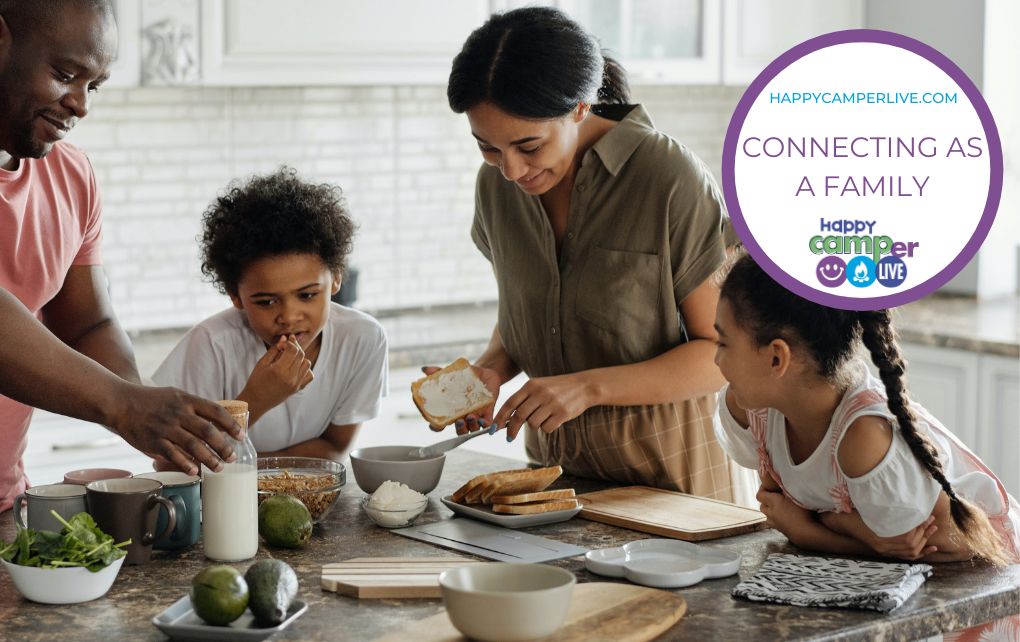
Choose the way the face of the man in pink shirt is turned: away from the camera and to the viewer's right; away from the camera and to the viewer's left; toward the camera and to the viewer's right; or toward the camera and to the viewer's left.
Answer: toward the camera and to the viewer's right

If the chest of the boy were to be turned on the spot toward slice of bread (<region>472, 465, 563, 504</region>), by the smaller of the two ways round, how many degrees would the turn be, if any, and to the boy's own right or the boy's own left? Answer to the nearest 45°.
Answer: approximately 45° to the boy's own left

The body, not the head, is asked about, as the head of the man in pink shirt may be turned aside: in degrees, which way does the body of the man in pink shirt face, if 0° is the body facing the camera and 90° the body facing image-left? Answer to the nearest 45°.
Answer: approximately 315°

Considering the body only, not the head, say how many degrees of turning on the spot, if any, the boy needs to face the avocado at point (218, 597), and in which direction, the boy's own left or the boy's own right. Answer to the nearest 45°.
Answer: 0° — they already face it

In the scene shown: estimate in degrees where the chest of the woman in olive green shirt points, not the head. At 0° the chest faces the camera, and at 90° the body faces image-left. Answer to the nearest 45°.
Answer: approximately 45°
